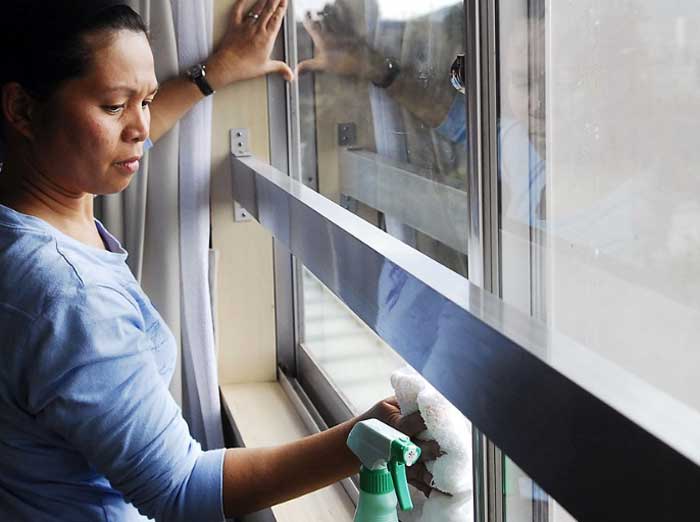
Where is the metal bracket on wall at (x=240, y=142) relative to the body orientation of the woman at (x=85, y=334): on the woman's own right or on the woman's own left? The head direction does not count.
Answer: on the woman's own left

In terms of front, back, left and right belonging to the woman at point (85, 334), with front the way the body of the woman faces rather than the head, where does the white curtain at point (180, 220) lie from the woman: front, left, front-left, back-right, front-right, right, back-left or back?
left

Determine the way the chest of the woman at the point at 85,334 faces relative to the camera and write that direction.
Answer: to the viewer's right
